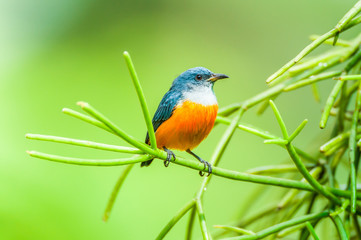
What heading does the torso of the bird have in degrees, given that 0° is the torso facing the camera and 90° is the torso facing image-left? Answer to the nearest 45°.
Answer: approximately 315°
